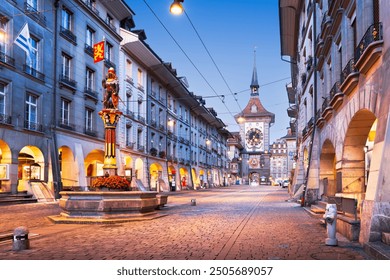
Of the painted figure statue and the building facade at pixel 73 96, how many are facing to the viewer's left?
0

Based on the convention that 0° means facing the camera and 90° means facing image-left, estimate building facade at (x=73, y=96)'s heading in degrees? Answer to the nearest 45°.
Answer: approximately 315°

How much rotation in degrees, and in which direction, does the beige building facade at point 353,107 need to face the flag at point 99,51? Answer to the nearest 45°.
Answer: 0° — it already faces it

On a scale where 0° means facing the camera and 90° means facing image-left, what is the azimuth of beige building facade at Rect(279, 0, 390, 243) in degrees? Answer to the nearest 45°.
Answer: approximately 45°

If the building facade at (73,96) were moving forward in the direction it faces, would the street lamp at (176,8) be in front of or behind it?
in front

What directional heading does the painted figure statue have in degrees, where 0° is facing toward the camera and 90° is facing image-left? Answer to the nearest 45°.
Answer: approximately 0°

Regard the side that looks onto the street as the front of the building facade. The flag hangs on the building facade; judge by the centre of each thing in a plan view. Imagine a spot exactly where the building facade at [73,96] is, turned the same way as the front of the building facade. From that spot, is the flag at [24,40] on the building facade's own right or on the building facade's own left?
on the building facade's own right
